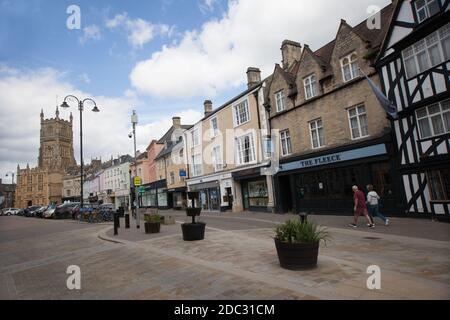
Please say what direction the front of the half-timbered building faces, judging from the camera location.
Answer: facing the viewer and to the left of the viewer

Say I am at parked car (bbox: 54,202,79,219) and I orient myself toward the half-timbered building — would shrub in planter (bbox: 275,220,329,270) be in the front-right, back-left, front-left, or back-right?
front-right

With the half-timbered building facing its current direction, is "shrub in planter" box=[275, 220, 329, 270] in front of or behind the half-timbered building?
in front

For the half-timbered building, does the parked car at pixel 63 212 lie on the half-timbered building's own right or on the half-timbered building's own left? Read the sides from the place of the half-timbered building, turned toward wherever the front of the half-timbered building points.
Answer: on the half-timbered building's own right
